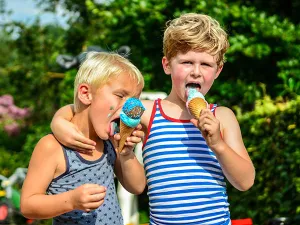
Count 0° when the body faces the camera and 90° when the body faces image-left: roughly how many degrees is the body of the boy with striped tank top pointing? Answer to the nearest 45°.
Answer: approximately 0°

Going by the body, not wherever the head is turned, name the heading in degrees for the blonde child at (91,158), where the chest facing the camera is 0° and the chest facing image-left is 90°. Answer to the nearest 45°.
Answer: approximately 315°

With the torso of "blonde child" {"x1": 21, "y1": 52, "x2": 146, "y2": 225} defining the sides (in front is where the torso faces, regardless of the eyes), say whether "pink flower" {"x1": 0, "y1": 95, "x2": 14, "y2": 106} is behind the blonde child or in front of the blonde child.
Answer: behind

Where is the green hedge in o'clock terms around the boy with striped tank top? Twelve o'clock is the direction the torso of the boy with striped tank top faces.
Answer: The green hedge is roughly at 7 o'clock from the boy with striped tank top.

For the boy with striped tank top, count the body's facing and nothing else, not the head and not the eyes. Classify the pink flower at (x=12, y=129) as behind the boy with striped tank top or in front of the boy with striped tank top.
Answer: behind

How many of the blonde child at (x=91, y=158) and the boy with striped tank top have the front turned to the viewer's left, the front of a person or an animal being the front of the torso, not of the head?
0
